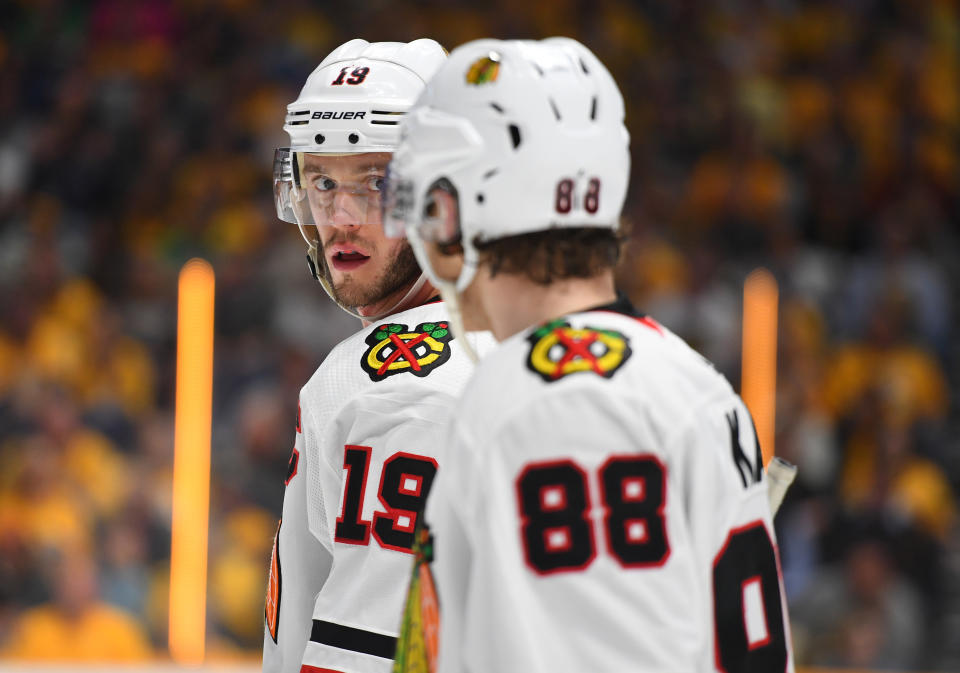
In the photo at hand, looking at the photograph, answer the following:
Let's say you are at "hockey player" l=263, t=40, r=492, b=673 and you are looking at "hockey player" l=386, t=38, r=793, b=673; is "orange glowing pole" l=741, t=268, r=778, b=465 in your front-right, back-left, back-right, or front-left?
back-left

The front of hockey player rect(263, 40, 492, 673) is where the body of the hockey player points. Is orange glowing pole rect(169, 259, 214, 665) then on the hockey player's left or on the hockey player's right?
on the hockey player's right

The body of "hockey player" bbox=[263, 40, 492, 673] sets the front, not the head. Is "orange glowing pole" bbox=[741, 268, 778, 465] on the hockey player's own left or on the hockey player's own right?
on the hockey player's own right

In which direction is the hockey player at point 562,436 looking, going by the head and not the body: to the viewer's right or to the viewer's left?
to the viewer's left

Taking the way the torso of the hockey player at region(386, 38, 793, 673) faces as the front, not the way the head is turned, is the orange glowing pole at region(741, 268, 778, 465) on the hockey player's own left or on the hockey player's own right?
on the hockey player's own right

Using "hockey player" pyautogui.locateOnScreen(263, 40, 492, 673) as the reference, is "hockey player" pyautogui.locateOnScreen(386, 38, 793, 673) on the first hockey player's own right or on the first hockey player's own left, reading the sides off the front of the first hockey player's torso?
on the first hockey player's own left
